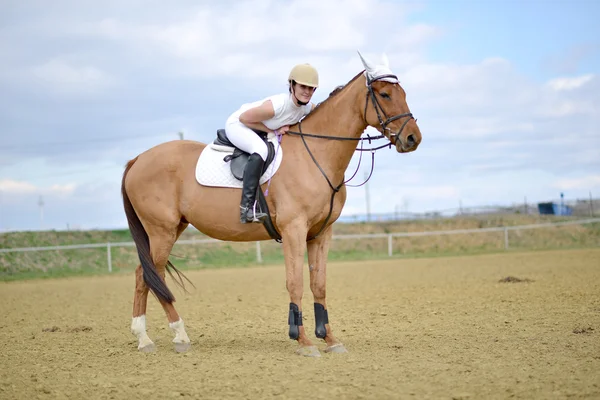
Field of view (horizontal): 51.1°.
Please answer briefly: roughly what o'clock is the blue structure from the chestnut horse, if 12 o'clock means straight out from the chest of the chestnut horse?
The blue structure is roughly at 10 o'clock from the chestnut horse.

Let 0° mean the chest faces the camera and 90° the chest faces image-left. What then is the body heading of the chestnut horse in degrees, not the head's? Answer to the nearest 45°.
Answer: approximately 270°
